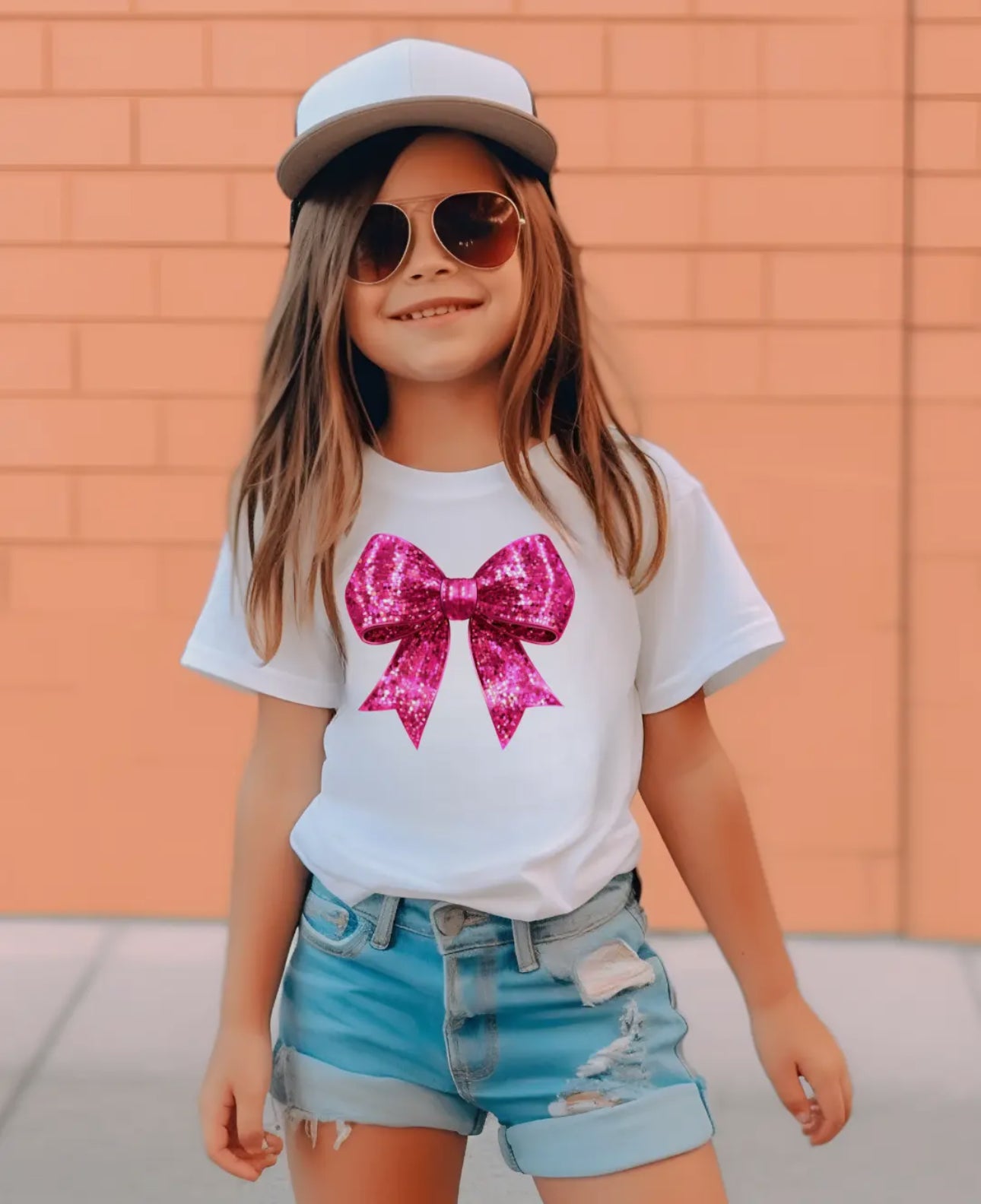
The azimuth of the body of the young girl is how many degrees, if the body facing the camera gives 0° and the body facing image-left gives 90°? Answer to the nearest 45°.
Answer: approximately 0°
